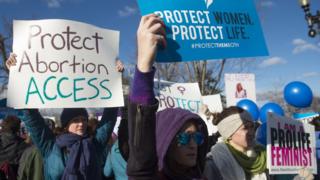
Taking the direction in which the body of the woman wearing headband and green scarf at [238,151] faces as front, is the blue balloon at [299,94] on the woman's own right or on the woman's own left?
on the woman's own left

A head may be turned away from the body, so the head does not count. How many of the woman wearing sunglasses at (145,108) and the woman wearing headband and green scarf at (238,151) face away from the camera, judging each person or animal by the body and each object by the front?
0

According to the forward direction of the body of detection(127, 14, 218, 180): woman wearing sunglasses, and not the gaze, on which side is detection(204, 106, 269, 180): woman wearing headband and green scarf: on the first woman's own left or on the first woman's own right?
on the first woman's own left

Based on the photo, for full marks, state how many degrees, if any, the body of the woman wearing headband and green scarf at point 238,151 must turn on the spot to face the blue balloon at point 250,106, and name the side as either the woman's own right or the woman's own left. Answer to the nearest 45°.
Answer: approximately 135° to the woman's own left

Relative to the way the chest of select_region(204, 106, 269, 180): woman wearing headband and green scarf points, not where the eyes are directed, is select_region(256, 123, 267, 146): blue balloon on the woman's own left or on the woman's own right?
on the woman's own left

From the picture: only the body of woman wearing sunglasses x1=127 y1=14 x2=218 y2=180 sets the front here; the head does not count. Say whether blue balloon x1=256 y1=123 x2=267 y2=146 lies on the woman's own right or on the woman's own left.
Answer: on the woman's own left

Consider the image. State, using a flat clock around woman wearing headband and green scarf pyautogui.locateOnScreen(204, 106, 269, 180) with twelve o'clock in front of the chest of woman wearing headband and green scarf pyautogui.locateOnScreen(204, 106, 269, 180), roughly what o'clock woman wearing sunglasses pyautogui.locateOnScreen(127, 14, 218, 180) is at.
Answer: woman wearing sunglasses pyautogui.locateOnScreen(127, 14, 218, 180) is roughly at 2 o'clock from woman wearing headband and green scarf pyautogui.locateOnScreen(204, 106, 269, 180).

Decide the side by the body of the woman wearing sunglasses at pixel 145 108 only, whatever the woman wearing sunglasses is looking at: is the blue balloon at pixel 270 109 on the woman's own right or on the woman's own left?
on the woman's own left
